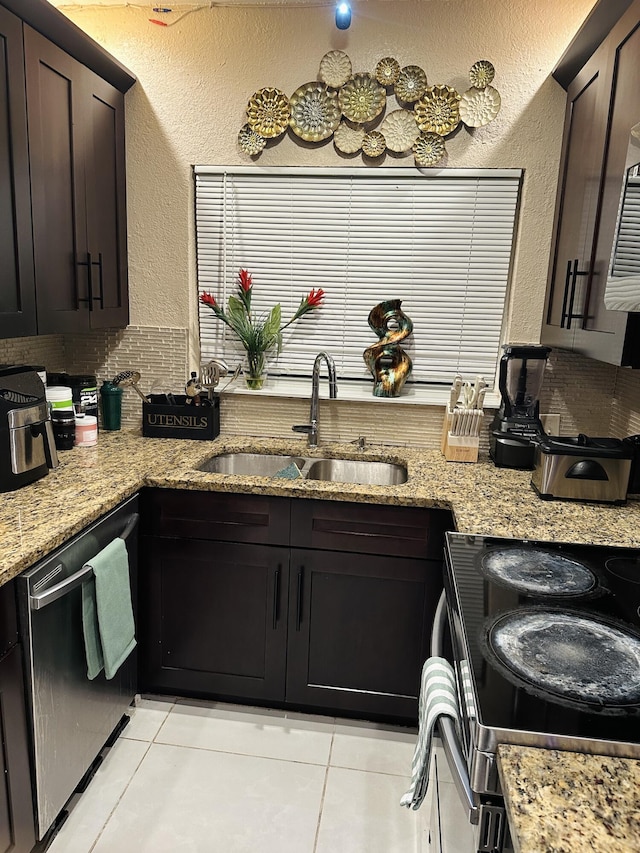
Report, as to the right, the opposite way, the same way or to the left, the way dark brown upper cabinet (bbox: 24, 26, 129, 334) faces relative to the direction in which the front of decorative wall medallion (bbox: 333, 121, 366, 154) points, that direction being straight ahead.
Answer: to the left

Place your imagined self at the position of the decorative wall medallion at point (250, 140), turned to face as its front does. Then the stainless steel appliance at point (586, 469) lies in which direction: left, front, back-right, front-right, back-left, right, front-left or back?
front-left

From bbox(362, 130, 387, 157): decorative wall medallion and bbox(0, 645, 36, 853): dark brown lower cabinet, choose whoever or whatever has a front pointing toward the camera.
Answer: the decorative wall medallion

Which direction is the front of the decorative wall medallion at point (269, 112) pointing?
toward the camera

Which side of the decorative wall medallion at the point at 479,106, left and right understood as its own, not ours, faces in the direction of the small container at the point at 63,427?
right

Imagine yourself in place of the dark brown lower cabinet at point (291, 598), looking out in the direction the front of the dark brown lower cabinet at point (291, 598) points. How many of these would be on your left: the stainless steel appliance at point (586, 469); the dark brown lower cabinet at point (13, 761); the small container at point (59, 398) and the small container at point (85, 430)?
1

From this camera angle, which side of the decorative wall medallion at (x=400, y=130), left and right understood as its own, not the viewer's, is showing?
front

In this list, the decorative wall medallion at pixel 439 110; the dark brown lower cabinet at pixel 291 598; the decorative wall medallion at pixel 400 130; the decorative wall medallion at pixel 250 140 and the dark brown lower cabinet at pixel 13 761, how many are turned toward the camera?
4

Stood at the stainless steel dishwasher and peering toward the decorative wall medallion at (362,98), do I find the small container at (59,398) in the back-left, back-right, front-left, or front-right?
front-left

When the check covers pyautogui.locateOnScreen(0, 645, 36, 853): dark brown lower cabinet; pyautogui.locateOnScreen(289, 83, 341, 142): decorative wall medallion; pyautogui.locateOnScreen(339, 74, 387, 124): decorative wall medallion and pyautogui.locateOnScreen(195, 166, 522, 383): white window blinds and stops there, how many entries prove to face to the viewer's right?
1

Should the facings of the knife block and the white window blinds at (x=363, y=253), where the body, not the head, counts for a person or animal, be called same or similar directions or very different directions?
same or similar directions

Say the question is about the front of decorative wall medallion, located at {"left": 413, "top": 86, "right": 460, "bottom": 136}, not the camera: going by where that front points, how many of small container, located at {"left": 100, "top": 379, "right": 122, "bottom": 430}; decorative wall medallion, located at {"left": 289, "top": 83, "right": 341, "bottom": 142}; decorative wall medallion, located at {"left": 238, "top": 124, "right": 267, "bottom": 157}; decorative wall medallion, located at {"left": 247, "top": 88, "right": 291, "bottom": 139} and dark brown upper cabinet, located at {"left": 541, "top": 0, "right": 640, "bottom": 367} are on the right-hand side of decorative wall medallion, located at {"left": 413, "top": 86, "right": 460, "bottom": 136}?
4

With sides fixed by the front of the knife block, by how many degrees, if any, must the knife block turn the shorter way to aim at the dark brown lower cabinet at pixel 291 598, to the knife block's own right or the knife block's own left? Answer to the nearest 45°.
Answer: approximately 45° to the knife block's own right

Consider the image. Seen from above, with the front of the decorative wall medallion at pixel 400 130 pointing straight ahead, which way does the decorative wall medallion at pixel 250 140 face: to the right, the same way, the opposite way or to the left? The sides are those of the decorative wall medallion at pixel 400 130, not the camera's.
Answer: the same way

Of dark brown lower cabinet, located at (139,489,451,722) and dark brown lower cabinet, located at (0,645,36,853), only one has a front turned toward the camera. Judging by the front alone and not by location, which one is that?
dark brown lower cabinet, located at (139,489,451,722)
